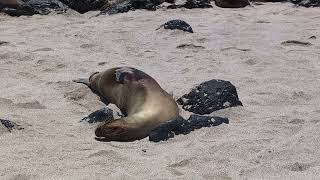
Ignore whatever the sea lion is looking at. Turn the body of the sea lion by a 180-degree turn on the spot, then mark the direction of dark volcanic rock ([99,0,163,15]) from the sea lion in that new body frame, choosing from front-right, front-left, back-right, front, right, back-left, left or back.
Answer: left

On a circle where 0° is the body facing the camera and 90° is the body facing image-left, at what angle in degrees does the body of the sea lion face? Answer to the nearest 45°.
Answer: approximately 90°

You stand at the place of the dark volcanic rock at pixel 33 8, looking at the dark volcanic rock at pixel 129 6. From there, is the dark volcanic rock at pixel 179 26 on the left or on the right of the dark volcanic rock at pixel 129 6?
right

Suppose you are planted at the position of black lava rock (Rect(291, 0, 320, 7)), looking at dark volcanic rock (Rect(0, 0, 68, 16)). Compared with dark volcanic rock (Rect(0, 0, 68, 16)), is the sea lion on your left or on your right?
left

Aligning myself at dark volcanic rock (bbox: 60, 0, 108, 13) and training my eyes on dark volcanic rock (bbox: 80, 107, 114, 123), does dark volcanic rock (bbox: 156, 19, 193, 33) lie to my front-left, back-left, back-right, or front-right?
front-left

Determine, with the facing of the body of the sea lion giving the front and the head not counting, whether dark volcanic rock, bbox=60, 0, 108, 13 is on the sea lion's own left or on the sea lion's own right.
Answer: on the sea lion's own right

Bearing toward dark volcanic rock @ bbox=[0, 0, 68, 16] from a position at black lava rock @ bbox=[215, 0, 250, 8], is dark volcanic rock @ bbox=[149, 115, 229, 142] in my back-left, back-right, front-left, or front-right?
front-left

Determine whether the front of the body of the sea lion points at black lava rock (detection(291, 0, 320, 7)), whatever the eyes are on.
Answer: no

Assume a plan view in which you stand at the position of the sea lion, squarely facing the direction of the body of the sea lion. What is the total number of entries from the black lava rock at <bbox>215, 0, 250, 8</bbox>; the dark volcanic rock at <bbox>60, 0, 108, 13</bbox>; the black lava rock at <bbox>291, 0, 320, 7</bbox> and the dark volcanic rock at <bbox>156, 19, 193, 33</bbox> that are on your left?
0

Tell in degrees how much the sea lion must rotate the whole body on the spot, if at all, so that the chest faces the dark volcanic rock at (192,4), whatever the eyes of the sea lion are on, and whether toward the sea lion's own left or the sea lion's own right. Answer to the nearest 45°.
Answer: approximately 90° to the sea lion's own right

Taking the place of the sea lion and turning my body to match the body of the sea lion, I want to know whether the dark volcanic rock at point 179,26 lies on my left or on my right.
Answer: on my right

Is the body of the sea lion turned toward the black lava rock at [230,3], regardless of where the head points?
no

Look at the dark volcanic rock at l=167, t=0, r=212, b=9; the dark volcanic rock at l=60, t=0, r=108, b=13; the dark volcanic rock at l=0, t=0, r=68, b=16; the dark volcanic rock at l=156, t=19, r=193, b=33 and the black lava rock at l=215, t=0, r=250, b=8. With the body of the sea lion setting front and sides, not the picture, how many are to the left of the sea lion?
0

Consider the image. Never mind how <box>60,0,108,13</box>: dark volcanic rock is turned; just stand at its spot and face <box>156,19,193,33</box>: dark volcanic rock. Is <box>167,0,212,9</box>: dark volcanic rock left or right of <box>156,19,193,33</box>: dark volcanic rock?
left
